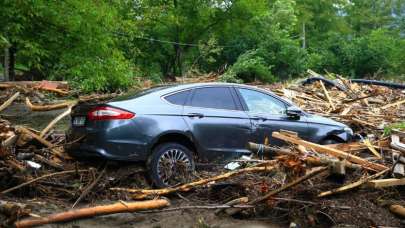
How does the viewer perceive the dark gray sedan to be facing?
facing away from the viewer and to the right of the viewer

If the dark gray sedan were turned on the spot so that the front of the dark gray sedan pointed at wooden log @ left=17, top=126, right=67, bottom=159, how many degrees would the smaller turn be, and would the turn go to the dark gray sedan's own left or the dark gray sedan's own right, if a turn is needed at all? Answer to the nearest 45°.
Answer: approximately 135° to the dark gray sedan's own left

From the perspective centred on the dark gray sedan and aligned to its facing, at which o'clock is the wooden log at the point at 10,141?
The wooden log is roughly at 7 o'clock from the dark gray sedan.

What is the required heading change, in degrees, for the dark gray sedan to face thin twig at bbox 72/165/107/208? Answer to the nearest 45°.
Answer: approximately 180°

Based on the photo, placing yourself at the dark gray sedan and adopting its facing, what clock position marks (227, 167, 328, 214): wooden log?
The wooden log is roughly at 3 o'clock from the dark gray sedan.

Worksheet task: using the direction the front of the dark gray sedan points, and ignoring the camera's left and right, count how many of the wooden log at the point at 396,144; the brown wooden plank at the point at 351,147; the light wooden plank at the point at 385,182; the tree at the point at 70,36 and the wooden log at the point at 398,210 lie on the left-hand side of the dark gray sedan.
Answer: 1
